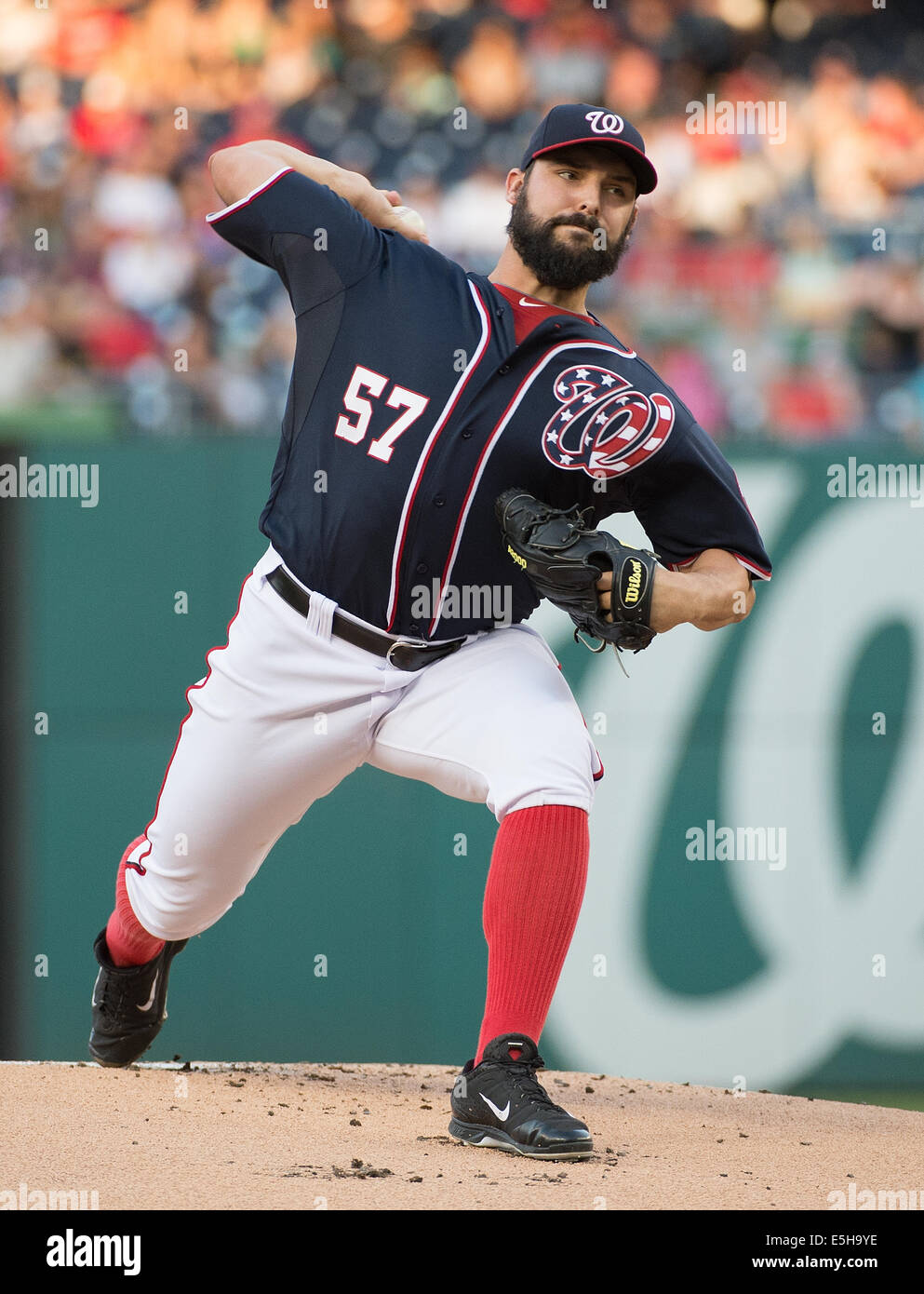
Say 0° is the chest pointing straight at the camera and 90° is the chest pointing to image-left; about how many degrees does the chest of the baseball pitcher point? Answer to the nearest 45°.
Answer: approximately 0°
